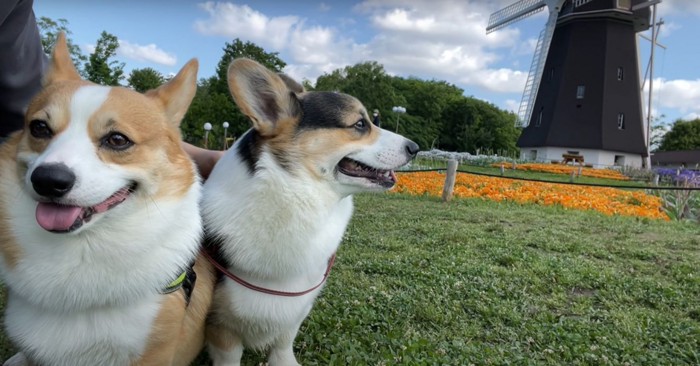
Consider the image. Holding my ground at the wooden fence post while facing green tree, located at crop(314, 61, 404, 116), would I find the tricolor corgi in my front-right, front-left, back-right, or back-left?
back-left

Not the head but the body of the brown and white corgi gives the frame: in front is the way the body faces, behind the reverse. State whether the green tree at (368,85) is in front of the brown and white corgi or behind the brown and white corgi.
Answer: behind

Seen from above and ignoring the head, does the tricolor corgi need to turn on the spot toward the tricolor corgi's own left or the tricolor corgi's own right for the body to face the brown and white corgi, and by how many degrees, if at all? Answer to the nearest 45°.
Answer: approximately 90° to the tricolor corgi's own right

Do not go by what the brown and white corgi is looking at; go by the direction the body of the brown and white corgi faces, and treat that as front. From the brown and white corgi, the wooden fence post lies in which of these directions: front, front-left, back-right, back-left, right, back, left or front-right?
back

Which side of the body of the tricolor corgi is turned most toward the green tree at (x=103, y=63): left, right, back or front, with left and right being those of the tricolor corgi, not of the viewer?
back

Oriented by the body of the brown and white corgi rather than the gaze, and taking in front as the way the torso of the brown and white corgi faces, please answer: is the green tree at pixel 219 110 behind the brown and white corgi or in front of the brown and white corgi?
behind

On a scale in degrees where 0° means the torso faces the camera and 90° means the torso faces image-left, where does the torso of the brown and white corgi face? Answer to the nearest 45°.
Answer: approximately 45°

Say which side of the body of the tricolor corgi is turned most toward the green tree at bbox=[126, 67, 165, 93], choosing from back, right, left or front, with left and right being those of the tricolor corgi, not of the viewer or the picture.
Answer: back

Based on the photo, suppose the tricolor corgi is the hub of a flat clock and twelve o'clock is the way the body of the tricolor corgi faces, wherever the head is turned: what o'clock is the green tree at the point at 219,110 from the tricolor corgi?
The green tree is roughly at 7 o'clock from the tricolor corgi.

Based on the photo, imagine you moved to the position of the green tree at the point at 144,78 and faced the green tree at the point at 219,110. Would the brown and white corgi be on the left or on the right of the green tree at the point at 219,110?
right
